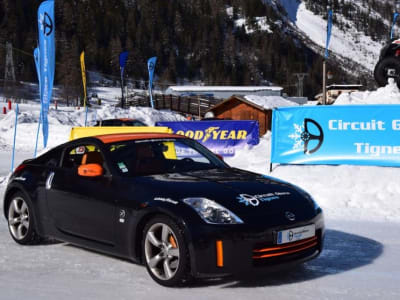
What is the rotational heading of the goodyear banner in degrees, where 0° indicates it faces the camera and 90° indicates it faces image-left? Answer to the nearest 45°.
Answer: approximately 0°

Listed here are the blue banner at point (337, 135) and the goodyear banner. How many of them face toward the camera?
2

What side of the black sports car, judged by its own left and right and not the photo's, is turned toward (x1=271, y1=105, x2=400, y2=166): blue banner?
left

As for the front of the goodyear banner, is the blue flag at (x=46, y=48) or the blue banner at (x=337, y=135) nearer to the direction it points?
the blue banner

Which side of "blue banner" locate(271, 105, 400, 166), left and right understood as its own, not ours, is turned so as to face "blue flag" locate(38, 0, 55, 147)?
right
